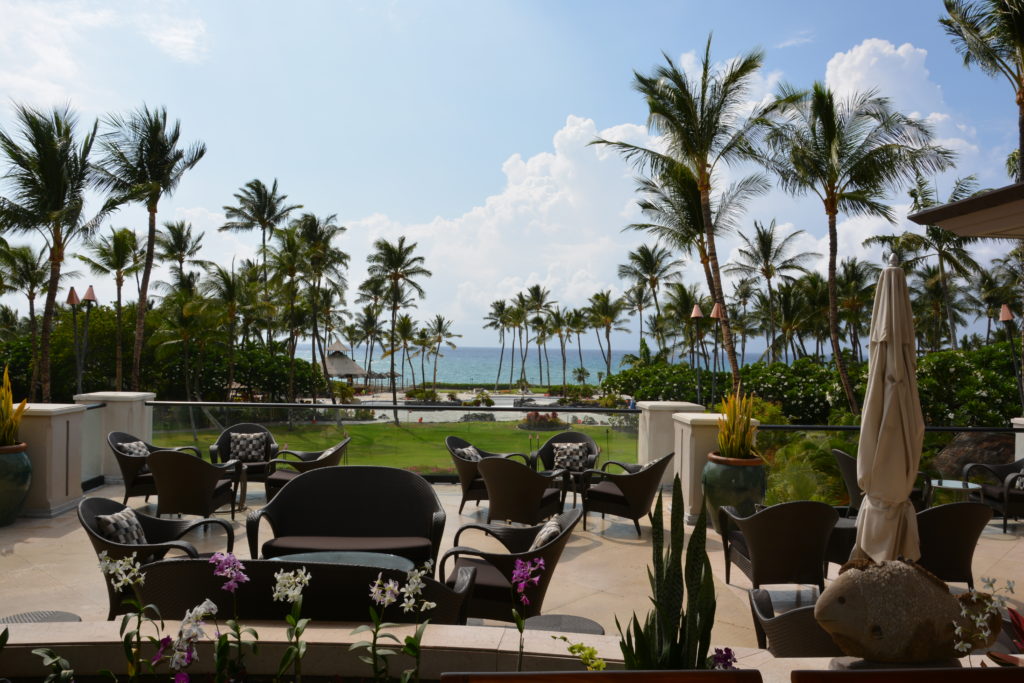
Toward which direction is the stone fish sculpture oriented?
to the viewer's left

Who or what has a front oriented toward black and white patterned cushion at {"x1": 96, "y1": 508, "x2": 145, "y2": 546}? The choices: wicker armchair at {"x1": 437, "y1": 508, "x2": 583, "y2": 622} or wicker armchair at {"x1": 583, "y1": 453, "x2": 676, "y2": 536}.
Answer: wicker armchair at {"x1": 437, "y1": 508, "x2": 583, "y2": 622}

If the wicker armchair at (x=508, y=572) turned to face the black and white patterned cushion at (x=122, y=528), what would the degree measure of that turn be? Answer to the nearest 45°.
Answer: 0° — it already faces it

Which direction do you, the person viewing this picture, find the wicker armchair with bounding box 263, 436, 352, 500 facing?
facing to the left of the viewer

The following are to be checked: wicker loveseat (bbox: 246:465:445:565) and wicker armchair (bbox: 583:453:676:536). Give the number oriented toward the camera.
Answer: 1

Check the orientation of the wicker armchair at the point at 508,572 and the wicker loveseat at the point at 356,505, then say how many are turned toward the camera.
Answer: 1

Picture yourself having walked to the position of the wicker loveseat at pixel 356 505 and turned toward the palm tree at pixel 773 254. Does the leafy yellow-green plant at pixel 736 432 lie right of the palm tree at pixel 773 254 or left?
right

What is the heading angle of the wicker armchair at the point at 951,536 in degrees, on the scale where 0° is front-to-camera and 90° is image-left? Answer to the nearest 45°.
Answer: approximately 135°

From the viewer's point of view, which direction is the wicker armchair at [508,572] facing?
to the viewer's left

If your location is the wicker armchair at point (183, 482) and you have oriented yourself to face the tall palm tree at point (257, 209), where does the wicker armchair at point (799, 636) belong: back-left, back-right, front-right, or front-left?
back-right
